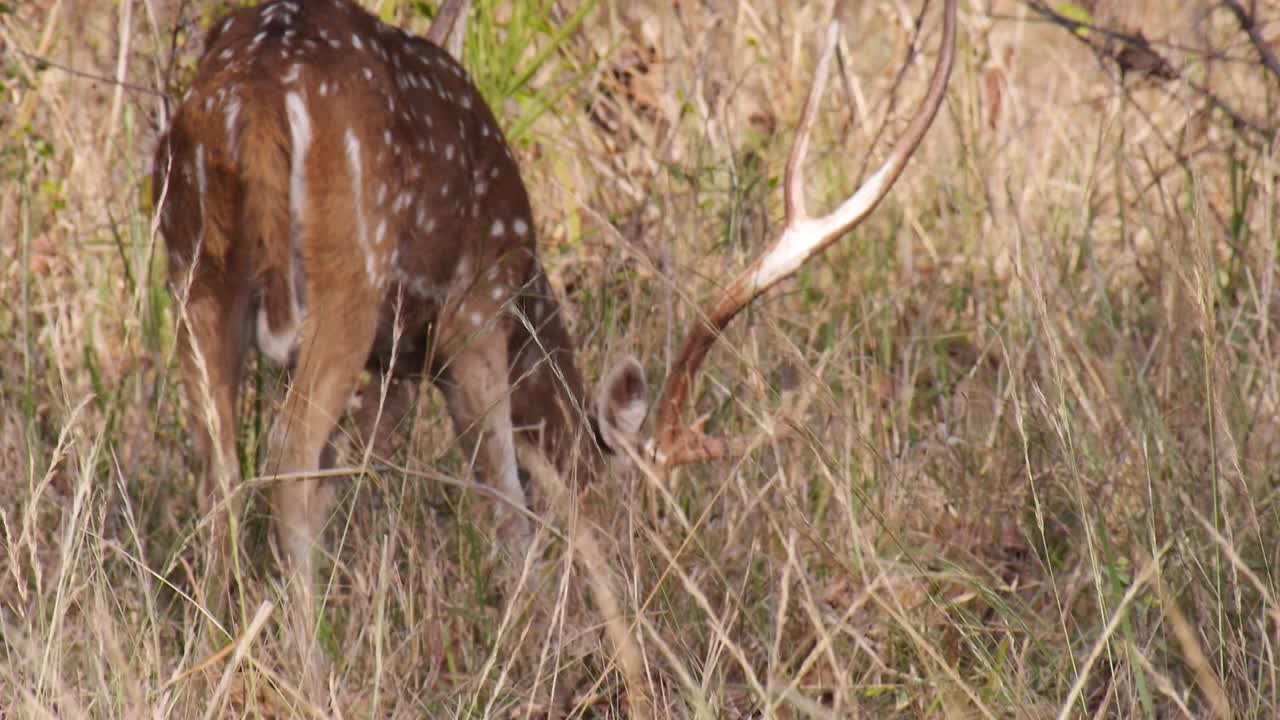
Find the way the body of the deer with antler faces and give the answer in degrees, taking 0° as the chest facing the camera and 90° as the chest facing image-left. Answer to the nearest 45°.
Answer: approximately 225°
